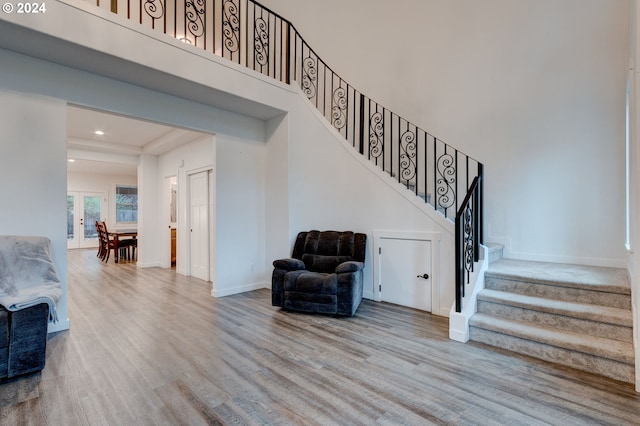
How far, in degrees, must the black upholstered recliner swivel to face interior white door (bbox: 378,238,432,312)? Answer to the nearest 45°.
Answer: approximately 135° to its left

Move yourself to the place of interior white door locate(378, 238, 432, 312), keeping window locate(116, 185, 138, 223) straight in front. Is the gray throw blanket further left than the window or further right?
left

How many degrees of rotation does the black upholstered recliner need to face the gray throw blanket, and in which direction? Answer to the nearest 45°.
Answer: approximately 45° to its right

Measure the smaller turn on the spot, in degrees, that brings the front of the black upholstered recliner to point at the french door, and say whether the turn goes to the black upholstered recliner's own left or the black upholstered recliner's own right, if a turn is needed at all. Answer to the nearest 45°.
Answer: approximately 90° to the black upholstered recliner's own right

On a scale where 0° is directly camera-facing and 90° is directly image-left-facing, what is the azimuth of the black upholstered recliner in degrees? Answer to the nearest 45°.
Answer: approximately 45°

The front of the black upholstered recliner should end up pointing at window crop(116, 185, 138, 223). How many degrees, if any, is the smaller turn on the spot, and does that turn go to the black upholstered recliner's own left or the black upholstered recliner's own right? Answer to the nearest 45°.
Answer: approximately 90° to the black upholstered recliner's own right
